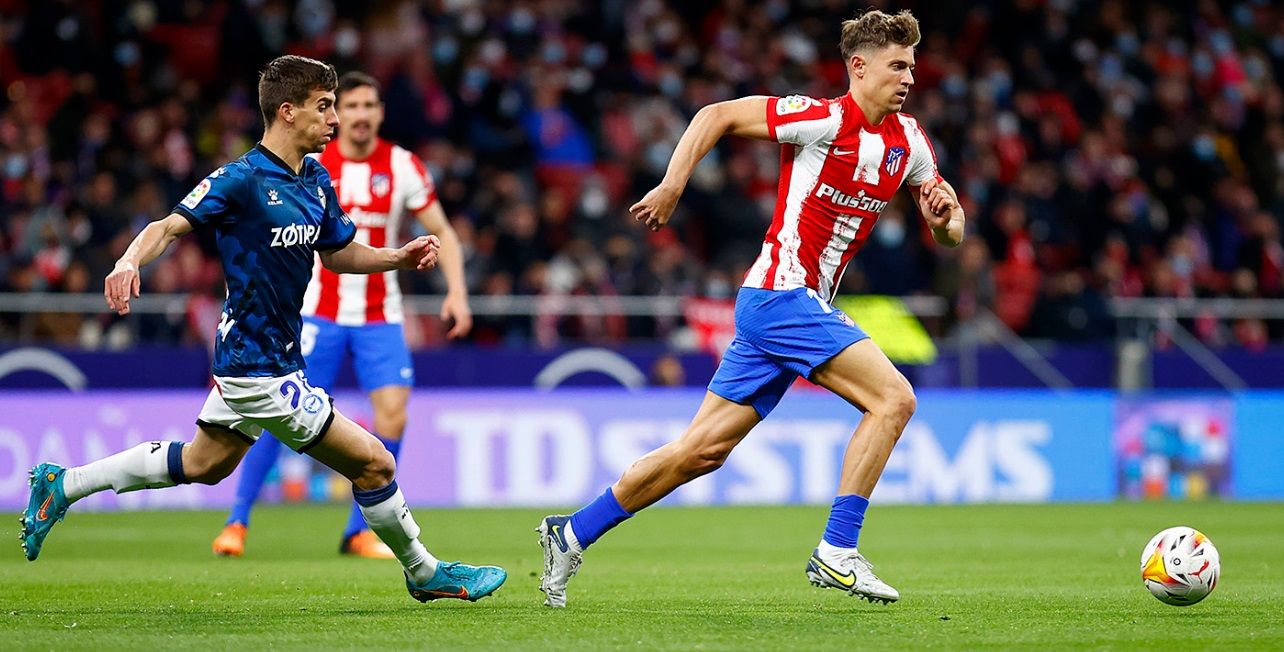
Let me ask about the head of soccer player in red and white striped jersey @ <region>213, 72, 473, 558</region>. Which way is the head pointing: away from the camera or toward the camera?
toward the camera

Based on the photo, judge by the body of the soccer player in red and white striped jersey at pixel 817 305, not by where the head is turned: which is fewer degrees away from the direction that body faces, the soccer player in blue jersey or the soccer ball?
the soccer ball

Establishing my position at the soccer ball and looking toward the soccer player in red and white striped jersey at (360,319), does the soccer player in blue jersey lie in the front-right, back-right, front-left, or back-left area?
front-left

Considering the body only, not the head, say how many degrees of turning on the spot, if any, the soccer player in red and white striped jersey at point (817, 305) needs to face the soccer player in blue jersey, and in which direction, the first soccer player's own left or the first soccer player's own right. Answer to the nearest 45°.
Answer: approximately 135° to the first soccer player's own right

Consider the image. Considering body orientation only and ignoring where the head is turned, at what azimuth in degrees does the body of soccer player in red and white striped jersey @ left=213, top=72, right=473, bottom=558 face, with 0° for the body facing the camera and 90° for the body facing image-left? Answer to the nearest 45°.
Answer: approximately 0°

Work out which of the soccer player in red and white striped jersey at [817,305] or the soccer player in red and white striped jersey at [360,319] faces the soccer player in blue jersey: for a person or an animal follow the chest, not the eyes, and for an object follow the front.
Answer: the soccer player in red and white striped jersey at [360,319]

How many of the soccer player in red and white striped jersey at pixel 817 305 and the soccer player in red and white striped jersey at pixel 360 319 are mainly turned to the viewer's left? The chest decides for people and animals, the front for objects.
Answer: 0

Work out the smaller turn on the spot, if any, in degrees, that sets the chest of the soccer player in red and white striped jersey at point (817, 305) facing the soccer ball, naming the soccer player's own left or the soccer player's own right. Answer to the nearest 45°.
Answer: approximately 45° to the soccer player's own left

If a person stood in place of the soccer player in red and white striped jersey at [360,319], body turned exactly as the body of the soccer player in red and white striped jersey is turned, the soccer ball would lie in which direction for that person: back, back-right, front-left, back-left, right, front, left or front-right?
front-left

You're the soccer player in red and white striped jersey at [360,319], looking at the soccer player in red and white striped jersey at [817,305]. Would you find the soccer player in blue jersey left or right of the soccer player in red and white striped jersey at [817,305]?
right

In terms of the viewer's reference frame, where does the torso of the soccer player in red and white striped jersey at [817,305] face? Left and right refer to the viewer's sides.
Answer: facing the viewer and to the right of the viewer

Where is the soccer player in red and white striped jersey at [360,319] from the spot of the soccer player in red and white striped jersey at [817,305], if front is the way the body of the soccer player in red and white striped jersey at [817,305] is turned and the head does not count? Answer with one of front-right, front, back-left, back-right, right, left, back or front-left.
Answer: back

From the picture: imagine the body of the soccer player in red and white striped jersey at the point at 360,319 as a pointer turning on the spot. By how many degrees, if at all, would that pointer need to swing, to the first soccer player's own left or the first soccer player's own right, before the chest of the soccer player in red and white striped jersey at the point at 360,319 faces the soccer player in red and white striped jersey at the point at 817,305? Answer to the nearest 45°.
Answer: approximately 45° to the first soccer player's own left

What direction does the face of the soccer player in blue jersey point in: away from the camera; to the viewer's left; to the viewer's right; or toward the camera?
to the viewer's right
